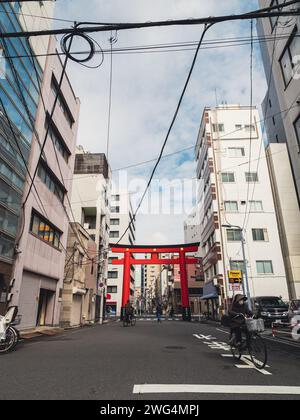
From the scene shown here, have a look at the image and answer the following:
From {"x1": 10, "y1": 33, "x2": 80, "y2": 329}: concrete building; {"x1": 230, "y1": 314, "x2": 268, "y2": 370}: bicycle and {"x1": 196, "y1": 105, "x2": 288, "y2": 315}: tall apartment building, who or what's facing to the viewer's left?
the tall apartment building

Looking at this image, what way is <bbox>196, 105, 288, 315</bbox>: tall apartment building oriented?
to the viewer's left

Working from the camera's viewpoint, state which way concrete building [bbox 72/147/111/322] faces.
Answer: facing to the right of the viewer

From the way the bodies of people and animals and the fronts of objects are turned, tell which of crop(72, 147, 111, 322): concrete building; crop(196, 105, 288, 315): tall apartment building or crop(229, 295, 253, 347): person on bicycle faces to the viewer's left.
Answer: the tall apartment building

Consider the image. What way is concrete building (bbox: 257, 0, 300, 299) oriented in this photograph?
to the viewer's left

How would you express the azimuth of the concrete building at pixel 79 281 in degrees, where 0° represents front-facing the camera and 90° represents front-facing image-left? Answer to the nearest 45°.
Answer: approximately 315°

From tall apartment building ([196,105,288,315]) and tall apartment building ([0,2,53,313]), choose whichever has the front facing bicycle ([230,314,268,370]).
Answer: tall apartment building ([0,2,53,313])

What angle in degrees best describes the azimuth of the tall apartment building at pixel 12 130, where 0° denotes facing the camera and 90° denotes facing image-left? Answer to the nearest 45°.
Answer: approximately 315°

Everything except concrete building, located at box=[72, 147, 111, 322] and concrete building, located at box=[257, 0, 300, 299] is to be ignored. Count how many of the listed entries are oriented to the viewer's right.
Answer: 1

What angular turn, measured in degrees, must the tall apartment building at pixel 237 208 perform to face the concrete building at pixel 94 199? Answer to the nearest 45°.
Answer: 0° — it already faces it
